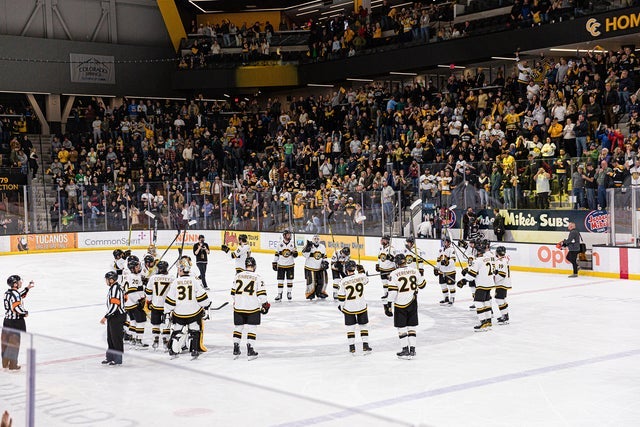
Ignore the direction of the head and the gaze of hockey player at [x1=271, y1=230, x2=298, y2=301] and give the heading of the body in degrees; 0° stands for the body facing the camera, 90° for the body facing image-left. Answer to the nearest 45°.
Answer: approximately 0°

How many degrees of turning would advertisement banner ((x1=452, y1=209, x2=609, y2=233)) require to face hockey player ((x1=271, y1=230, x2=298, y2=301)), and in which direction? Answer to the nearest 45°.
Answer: approximately 45° to its right

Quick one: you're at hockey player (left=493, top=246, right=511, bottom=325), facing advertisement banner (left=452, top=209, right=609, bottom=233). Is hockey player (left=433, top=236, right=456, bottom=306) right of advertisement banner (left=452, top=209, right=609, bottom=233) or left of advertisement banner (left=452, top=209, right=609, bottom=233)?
left

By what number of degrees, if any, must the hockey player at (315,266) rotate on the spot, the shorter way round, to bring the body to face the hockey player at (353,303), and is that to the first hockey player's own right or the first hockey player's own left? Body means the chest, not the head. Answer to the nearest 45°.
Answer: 0° — they already face them

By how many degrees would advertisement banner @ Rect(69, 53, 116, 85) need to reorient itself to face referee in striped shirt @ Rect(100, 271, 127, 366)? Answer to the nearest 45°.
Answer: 0° — it already faces them

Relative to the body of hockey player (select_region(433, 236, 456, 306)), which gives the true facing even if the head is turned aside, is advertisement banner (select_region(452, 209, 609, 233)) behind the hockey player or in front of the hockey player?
behind

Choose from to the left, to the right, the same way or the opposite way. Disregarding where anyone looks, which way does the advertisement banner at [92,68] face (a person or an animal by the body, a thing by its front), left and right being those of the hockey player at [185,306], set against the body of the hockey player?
the opposite way

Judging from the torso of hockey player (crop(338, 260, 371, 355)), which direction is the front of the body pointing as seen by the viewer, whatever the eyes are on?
away from the camera

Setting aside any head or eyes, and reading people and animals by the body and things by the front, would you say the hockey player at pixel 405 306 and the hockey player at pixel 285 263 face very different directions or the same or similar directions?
very different directions

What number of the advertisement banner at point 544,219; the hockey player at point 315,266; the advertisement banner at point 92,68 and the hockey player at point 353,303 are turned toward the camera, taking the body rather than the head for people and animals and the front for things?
3

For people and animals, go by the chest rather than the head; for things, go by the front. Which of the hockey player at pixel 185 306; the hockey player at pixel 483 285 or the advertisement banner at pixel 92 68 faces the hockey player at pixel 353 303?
the advertisement banner

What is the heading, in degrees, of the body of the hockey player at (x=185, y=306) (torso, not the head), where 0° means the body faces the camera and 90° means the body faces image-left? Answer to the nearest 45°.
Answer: approximately 180°
